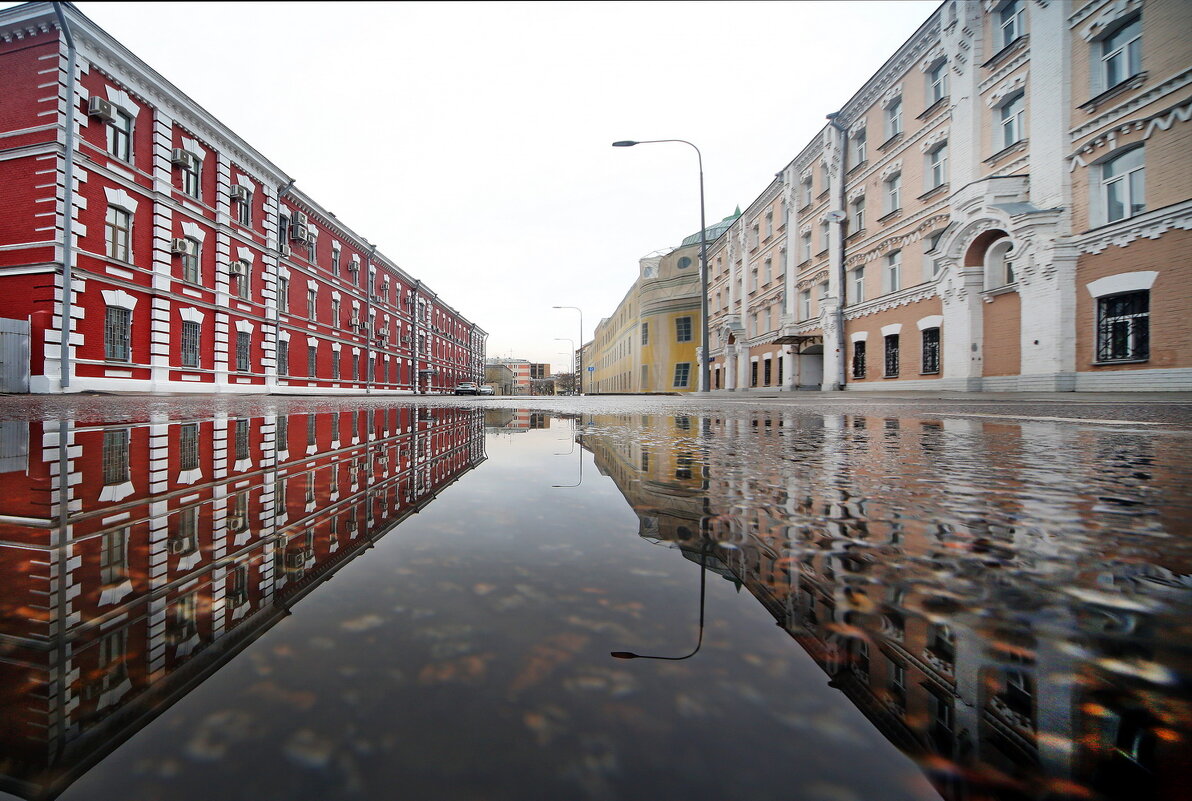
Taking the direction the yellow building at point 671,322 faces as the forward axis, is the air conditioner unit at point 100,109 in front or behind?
in front

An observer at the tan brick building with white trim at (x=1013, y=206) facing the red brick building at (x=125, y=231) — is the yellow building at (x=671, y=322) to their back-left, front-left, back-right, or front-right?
front-right

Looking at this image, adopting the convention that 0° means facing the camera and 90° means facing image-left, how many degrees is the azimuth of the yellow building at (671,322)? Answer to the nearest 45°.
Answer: approximately 45°

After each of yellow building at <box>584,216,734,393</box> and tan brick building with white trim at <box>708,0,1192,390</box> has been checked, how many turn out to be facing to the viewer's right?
0

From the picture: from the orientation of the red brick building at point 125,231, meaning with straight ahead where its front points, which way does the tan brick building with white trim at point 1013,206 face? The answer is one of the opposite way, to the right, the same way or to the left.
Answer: the opposite way

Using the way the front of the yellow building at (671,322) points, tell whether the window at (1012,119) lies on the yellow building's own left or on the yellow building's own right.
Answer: on the yellow building's own left

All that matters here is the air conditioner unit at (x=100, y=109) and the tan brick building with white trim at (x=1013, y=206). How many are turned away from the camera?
0

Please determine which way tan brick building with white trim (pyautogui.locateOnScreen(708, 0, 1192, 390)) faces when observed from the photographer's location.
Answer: facing the viewer and to the left of the viewer

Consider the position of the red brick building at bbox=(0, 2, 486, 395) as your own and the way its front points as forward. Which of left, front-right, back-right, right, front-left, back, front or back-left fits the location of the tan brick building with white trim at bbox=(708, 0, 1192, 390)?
front

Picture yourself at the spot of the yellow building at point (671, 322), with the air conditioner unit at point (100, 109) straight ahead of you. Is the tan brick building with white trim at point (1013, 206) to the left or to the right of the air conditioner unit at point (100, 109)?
left

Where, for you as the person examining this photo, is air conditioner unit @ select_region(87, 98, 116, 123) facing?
facing the viewer and to the right of the viewer

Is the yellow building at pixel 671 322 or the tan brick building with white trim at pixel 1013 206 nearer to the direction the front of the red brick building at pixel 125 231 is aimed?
the tan brick building with white trim

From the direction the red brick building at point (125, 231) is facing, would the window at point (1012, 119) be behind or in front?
in front

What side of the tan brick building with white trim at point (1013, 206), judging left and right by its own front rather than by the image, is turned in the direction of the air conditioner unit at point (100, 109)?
front

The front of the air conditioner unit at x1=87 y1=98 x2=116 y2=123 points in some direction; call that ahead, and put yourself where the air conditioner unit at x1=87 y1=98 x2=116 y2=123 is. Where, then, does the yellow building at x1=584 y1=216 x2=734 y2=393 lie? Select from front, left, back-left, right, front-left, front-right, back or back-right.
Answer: front-left
